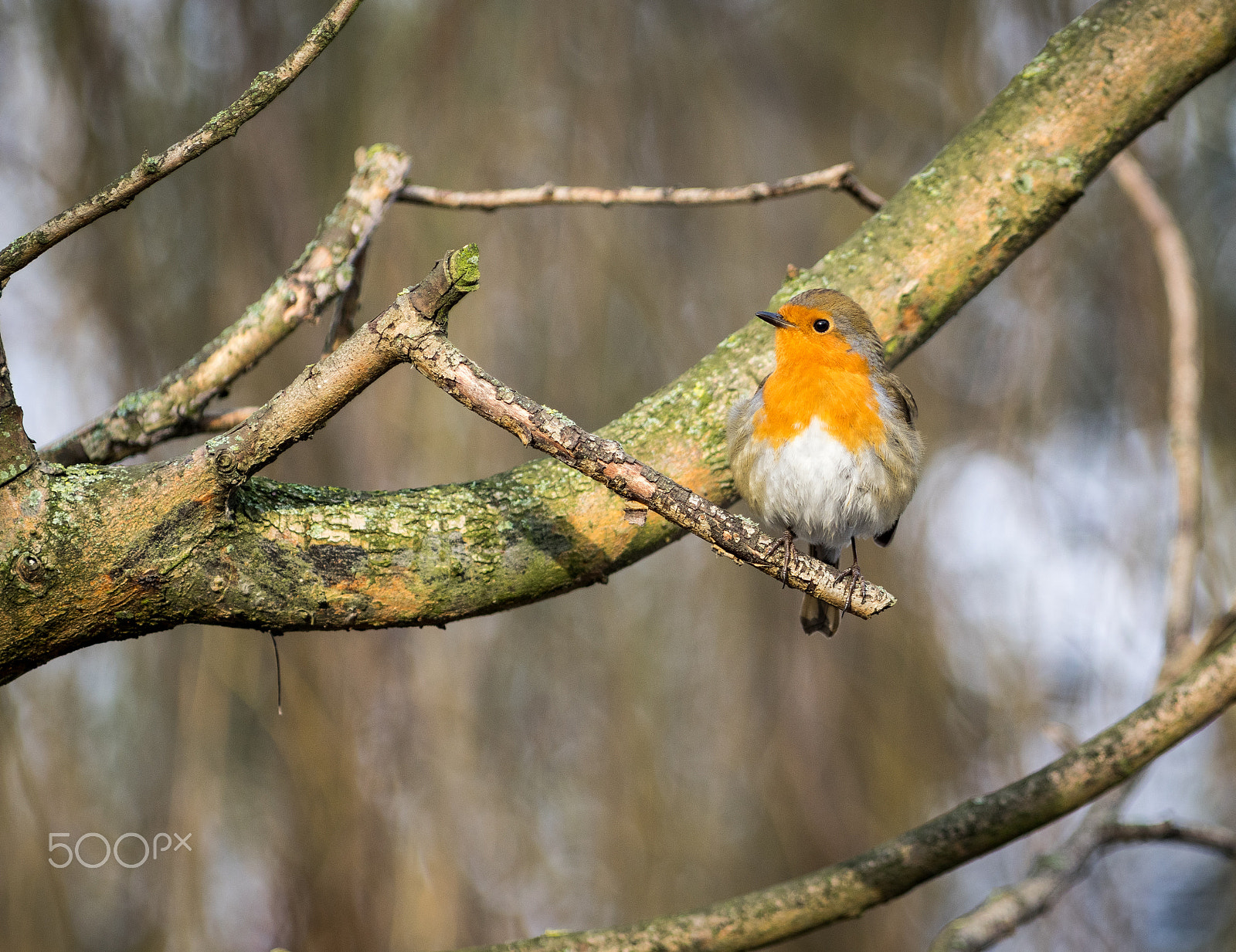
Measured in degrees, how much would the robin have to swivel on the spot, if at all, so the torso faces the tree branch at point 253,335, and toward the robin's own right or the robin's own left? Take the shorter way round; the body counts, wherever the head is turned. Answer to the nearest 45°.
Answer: approximately 45° to the robin's own right

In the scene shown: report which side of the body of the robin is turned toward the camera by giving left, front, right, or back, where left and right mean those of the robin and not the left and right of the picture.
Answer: front

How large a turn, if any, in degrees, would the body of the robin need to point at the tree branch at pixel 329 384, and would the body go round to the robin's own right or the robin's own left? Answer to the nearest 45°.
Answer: approximately 45° to the robin's own right
